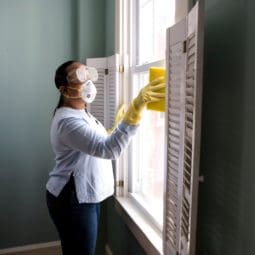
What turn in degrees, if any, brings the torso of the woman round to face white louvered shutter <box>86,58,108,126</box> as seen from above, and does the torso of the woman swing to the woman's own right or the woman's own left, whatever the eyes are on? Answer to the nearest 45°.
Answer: approximately 90° to the woman's own left

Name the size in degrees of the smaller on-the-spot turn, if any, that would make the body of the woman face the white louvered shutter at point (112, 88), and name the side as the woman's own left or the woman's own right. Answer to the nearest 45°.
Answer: approximately 90° to the woman's own left

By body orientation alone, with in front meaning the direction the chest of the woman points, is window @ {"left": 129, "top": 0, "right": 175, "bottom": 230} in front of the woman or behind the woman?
in front

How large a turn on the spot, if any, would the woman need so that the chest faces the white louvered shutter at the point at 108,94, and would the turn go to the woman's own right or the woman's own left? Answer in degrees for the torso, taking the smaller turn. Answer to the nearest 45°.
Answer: approximately 90° to the woman's own left

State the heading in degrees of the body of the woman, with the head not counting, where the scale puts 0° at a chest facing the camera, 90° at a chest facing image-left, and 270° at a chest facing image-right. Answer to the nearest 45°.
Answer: approximately 270°

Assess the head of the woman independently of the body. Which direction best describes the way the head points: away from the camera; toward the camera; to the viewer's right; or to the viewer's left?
to the viewer's right

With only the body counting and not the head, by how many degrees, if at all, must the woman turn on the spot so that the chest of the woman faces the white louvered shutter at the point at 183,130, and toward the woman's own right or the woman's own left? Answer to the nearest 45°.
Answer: approximately 45° to the woman's own right

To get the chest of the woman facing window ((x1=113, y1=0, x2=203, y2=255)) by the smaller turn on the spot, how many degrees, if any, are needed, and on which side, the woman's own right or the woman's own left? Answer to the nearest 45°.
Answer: approximately 45° to the woman's own right
